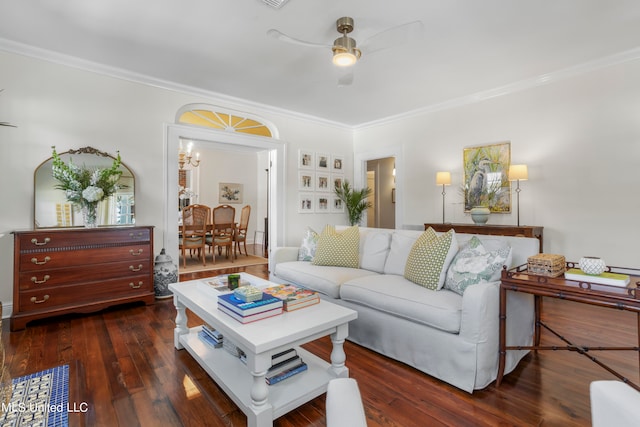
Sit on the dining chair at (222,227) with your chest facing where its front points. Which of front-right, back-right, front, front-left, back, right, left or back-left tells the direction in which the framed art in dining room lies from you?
front-right

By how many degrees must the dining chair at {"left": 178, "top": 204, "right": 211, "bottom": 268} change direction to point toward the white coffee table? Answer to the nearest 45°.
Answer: approximately 180°

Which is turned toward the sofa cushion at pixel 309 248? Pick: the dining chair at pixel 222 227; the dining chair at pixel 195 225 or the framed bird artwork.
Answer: the framed bird artwork

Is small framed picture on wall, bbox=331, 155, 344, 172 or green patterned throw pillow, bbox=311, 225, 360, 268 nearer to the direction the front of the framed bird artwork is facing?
the green patterned throw pillow

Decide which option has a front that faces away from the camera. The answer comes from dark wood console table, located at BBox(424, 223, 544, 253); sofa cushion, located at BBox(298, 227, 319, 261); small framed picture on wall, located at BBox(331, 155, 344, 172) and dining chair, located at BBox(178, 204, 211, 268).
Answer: the dining chair

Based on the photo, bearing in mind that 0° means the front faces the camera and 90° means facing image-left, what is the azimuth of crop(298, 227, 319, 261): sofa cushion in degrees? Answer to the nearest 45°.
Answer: approximately 45°

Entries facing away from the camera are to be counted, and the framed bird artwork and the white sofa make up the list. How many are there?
0

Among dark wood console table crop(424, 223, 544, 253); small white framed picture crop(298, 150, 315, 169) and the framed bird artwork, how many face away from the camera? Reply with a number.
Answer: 0

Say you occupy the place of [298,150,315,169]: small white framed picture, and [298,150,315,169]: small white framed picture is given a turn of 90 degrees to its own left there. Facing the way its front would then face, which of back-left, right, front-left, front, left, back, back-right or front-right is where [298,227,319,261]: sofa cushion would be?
back-right

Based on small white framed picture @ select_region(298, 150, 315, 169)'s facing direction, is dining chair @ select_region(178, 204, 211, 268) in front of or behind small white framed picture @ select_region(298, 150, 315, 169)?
behind

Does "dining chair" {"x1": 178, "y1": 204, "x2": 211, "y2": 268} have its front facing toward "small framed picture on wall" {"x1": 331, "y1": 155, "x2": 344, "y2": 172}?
no

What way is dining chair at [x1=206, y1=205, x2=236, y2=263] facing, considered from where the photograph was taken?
facing away from the viewer and to the left of the viewer

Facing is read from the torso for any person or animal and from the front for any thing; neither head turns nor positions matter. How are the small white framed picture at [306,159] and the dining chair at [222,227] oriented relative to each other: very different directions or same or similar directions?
very different directions

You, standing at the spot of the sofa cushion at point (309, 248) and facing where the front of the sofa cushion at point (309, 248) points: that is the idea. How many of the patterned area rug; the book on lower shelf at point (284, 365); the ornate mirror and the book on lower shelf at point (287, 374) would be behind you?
0

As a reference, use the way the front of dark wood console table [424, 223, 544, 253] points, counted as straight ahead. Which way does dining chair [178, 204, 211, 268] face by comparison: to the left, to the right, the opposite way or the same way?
to the right

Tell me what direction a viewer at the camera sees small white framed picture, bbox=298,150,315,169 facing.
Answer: facing the viewer and to the right of the viewer

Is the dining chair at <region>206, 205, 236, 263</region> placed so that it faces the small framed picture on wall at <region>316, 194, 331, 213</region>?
no

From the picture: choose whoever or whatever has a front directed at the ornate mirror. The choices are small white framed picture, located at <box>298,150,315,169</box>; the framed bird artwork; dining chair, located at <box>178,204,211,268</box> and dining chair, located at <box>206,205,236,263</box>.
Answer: the framed bird artwork

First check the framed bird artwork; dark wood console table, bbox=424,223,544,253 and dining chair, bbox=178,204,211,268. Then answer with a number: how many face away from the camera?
1
